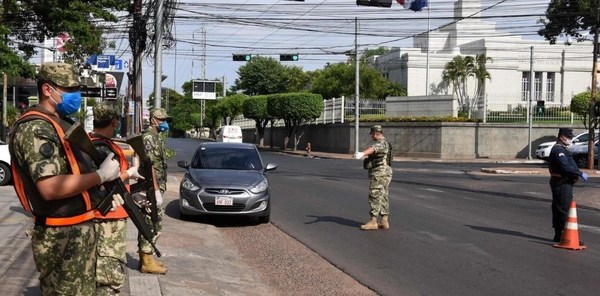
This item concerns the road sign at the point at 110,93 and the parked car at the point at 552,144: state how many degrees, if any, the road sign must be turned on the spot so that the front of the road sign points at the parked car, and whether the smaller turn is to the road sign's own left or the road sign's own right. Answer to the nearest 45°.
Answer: approximately 90° to the road sign's own left

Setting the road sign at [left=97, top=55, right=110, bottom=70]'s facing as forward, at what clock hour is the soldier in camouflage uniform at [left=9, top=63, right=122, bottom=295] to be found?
The soldier in camouflage uniform is roughly at 12 o'clock from the road sign.

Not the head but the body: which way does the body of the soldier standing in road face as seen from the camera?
to the viewer's left

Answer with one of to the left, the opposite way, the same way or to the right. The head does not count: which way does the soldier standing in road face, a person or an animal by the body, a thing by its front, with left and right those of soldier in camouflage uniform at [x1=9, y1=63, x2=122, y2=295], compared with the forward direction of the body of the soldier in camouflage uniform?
the opposite way

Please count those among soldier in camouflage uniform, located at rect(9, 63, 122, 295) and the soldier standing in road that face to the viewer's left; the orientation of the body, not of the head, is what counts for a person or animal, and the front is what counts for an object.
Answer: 1

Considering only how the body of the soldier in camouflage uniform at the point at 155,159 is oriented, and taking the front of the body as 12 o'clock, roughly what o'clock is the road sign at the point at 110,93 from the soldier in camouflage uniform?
The road sign is roughly at 9 o'clock from the soldier in camouflage uniform.

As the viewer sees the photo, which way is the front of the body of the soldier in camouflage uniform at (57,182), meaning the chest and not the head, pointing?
to the viewer's right

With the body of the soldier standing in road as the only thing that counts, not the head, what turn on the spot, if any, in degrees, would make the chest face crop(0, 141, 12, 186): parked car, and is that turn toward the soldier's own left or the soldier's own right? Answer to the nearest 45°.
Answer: approximately 45° to the soldier's own right

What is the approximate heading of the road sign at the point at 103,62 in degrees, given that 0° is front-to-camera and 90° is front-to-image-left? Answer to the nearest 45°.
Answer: approximately 0°

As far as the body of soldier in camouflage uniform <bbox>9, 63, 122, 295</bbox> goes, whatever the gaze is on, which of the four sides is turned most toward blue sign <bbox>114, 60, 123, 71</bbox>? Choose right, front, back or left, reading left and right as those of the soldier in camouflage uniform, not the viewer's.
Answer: left

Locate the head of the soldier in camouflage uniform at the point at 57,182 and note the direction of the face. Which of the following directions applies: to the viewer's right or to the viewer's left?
to the viewer's right
